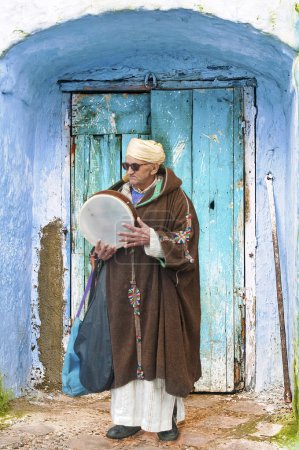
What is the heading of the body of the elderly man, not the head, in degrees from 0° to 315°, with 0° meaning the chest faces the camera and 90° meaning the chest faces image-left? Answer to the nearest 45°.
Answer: approximately 45°

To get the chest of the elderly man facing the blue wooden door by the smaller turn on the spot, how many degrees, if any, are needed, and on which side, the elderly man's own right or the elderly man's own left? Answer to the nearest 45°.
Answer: approximately 180°
